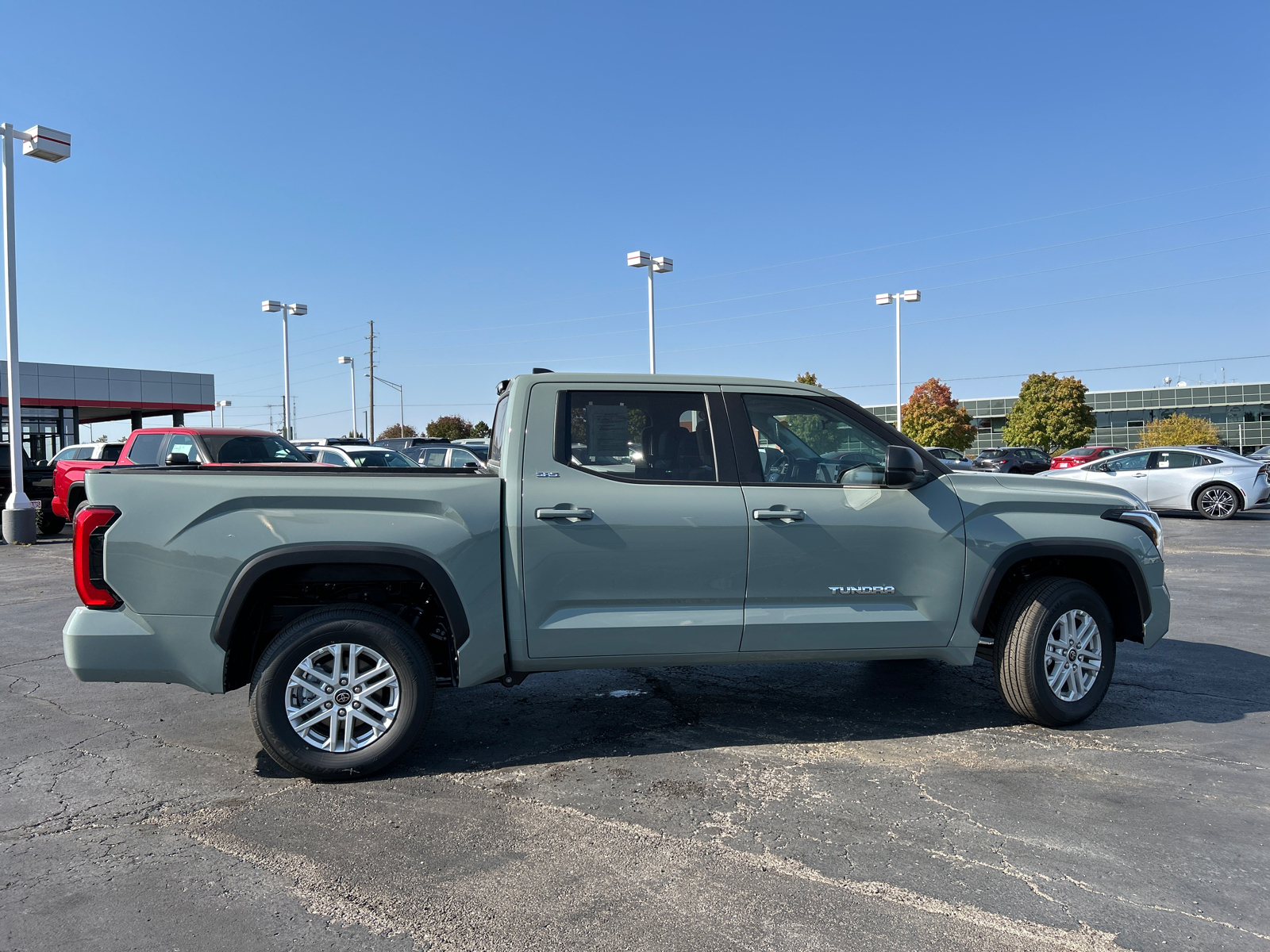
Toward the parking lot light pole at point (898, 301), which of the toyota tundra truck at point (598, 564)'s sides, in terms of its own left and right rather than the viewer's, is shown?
left

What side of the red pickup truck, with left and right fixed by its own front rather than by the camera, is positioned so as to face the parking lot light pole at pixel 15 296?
back

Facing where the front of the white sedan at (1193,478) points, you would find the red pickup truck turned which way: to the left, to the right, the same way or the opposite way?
the opposite way

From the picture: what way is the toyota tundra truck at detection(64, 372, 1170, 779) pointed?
to the viewer's right

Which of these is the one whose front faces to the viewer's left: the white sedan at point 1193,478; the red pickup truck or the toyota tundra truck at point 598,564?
the white sedan

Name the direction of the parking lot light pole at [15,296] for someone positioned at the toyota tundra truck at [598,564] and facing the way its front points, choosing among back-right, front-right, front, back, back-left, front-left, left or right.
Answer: back-left

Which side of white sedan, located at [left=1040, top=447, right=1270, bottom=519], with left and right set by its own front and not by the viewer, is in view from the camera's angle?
left

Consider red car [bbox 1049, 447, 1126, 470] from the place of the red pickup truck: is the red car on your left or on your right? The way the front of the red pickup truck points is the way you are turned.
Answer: on your left

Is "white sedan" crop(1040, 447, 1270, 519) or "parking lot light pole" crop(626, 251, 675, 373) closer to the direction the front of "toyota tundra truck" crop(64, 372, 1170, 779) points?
the white sedan
